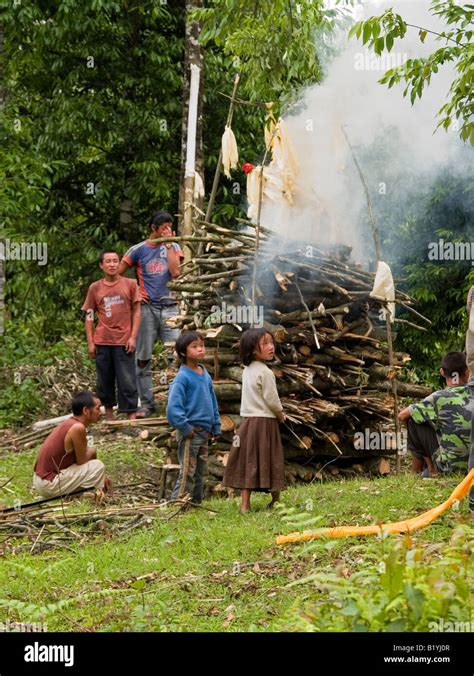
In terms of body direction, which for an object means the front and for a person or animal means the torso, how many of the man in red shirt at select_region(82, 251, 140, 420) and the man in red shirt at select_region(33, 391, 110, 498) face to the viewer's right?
1

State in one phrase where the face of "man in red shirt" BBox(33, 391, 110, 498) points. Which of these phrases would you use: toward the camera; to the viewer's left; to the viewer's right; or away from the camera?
to the viewer's right

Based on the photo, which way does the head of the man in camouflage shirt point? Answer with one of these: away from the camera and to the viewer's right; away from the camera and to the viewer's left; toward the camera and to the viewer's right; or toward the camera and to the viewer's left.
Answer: away from the camera and to the viewer's left

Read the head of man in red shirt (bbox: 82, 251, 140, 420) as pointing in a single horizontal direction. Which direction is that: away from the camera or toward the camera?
toward the camera

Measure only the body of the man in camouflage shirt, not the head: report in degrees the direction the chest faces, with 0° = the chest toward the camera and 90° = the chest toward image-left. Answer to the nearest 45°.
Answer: approximately 135°

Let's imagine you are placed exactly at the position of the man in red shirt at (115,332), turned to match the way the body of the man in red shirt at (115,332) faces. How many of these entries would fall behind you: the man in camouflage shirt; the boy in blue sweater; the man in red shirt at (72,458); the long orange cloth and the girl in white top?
0

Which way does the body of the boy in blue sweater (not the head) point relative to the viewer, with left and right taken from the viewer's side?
facing the viewer and to the right of the viewer

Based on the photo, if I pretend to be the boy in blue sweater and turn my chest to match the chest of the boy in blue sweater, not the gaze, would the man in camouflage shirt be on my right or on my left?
on my left

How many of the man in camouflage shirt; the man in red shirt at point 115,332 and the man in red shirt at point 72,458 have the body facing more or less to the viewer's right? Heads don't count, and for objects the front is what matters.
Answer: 1

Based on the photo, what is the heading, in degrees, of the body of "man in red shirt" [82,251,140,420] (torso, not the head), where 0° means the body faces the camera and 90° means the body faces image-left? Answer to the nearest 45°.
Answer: approximately 0°

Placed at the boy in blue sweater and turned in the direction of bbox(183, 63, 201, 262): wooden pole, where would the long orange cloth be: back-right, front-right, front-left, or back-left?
back-right

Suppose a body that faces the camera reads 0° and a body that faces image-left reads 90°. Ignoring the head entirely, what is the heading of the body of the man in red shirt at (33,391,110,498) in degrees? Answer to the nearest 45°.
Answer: approximately 270°
